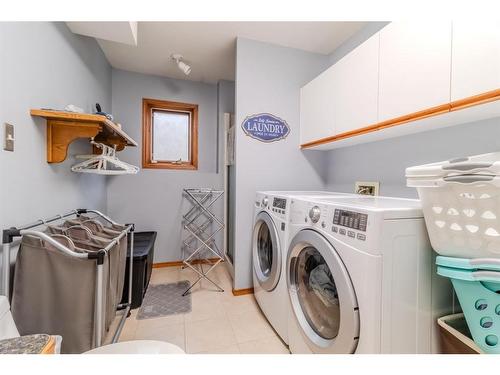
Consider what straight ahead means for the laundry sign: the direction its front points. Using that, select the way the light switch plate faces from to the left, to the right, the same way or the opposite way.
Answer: to the left

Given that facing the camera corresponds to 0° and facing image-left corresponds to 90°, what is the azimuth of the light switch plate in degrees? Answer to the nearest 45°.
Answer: approximately 315°

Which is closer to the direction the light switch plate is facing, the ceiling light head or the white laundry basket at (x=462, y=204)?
the white laundry basket

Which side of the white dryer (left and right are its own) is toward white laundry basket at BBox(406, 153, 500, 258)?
left

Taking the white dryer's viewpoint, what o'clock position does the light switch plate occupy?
The light switch plate is roughly at 12 o'clock from the white dryer.

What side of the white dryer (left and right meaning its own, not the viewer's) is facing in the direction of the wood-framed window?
right

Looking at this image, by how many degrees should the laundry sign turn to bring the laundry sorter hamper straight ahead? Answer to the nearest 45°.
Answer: approximately 45° to its right
